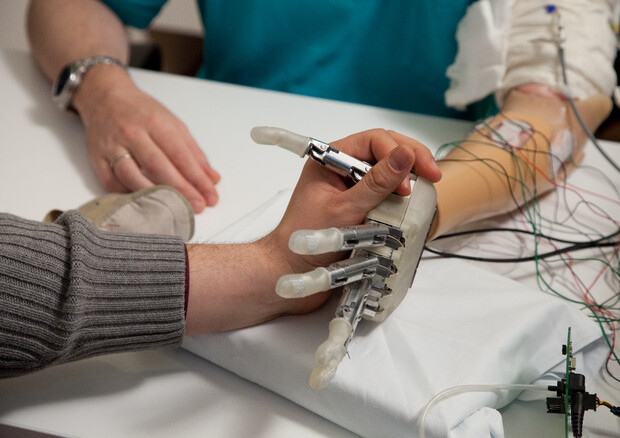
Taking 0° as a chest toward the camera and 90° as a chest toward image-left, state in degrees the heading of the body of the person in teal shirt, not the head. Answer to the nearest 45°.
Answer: approximately 0°
